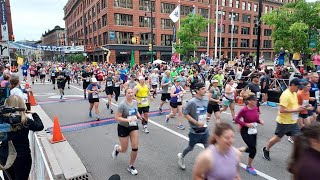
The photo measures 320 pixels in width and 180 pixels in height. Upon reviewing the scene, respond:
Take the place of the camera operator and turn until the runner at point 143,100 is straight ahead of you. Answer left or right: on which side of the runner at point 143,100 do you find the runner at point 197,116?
right

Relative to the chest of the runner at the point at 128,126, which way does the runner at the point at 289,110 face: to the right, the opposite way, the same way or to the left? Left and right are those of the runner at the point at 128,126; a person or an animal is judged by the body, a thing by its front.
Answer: the same way

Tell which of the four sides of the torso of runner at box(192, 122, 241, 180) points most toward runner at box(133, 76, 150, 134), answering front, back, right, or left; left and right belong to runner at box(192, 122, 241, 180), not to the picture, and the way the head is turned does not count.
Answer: back

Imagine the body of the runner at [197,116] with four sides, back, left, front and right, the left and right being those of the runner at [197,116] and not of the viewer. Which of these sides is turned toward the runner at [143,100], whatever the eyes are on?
back

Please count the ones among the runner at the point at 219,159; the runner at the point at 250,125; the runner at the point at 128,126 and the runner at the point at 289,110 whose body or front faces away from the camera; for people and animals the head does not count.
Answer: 0

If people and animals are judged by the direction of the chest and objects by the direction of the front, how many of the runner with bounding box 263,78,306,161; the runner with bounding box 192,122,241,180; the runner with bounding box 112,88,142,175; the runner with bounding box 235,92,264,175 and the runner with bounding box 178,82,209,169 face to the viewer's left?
0

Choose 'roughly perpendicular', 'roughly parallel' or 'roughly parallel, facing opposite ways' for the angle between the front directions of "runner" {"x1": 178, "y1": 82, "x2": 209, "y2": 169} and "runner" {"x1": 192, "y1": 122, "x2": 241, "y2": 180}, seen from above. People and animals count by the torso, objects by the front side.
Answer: roughly parallel

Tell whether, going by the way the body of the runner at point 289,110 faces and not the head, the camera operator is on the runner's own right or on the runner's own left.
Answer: on the runner's own right

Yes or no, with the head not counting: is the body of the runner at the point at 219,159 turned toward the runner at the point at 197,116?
no

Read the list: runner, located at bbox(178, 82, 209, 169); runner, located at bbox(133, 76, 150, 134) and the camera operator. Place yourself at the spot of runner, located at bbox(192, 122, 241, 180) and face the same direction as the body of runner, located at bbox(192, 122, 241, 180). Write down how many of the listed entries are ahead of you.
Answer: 0

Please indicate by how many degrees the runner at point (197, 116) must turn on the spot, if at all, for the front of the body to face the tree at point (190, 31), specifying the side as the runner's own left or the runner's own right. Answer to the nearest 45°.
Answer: approximately 135° to the runner's own left

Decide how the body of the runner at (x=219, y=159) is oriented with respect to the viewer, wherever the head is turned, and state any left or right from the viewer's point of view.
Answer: facing the viewer and to the right of the viewer
